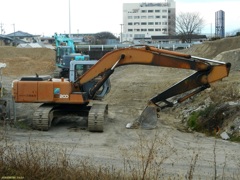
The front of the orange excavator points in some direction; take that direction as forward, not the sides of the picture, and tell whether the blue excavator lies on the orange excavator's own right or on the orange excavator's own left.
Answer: on the orange excavator's own left

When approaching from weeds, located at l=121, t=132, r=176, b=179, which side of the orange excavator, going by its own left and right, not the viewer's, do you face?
right

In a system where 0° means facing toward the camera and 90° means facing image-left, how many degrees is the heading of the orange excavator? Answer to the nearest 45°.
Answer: approximately 270°

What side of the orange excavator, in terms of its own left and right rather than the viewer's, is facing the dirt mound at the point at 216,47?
left

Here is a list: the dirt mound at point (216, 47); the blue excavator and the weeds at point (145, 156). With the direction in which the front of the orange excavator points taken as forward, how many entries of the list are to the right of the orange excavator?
1
